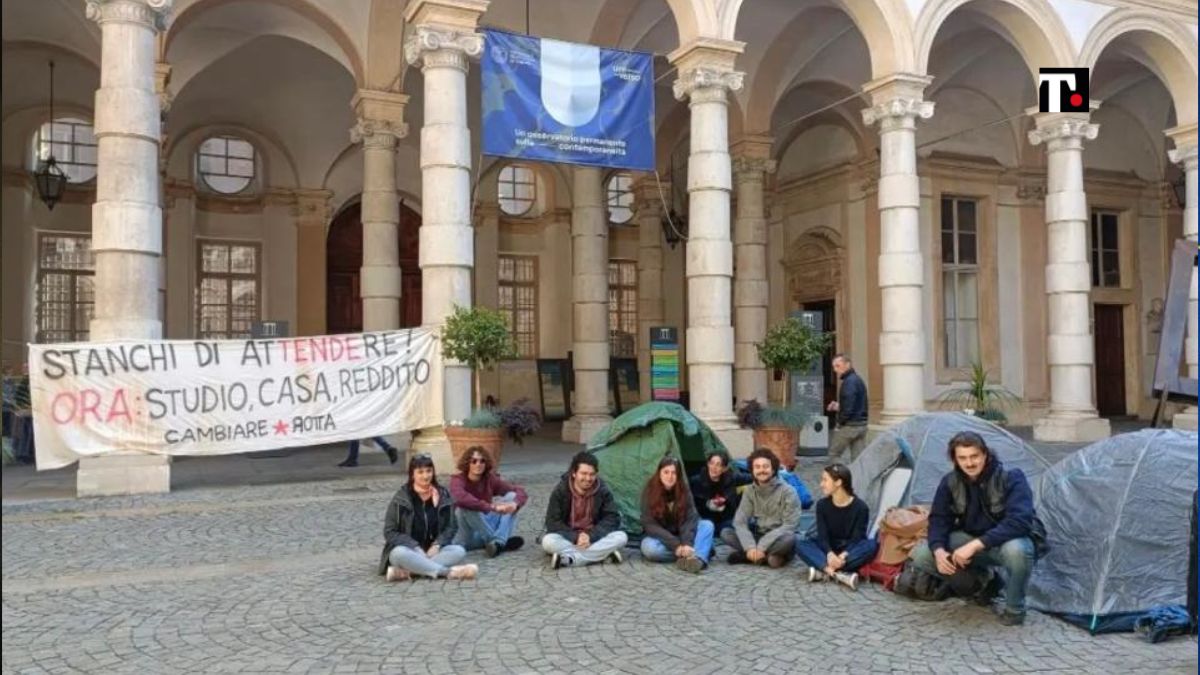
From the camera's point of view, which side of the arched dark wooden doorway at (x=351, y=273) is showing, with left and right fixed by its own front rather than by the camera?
front

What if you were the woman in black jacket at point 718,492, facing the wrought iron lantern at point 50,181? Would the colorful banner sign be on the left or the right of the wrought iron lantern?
right

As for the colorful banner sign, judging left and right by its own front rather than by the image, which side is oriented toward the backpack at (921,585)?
front

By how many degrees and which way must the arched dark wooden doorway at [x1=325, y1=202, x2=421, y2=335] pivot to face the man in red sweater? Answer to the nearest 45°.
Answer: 0° — it already faces them

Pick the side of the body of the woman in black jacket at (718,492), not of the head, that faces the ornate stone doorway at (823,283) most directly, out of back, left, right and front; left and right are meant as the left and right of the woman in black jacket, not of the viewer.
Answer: back

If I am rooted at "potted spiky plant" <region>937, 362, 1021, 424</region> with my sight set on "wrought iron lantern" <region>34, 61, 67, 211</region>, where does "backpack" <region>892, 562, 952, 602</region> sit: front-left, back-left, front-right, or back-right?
front-left

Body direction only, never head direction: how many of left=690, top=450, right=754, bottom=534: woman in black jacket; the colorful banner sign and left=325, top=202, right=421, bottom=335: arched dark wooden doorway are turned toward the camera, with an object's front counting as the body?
3

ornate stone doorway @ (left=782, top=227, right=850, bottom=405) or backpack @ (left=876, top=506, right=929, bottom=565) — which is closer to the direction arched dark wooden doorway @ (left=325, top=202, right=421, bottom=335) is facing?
the backpack

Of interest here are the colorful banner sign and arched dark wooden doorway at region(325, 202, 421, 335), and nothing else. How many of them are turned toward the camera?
2

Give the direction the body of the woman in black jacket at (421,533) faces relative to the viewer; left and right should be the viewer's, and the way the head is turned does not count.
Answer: facing the viewer and to the right of the viewer

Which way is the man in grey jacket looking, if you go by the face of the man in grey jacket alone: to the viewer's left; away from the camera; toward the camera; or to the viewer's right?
toward the camera

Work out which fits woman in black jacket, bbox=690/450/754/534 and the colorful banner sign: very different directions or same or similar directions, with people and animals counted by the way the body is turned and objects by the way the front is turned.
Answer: same or similar directions

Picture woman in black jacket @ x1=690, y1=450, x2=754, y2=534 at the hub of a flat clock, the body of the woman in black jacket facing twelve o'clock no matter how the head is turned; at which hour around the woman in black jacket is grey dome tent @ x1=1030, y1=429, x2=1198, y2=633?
The grey dome tent is roughly at 10 o'clock from the woman in black jacket.

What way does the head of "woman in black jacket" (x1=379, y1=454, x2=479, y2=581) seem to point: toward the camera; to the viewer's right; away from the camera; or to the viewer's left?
toward the camera

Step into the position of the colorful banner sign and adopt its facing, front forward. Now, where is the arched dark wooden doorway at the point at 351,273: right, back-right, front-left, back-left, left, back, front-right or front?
back-right

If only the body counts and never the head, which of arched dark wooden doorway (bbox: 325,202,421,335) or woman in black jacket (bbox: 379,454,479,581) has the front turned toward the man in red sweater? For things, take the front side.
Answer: the arched dark wooden doorway
